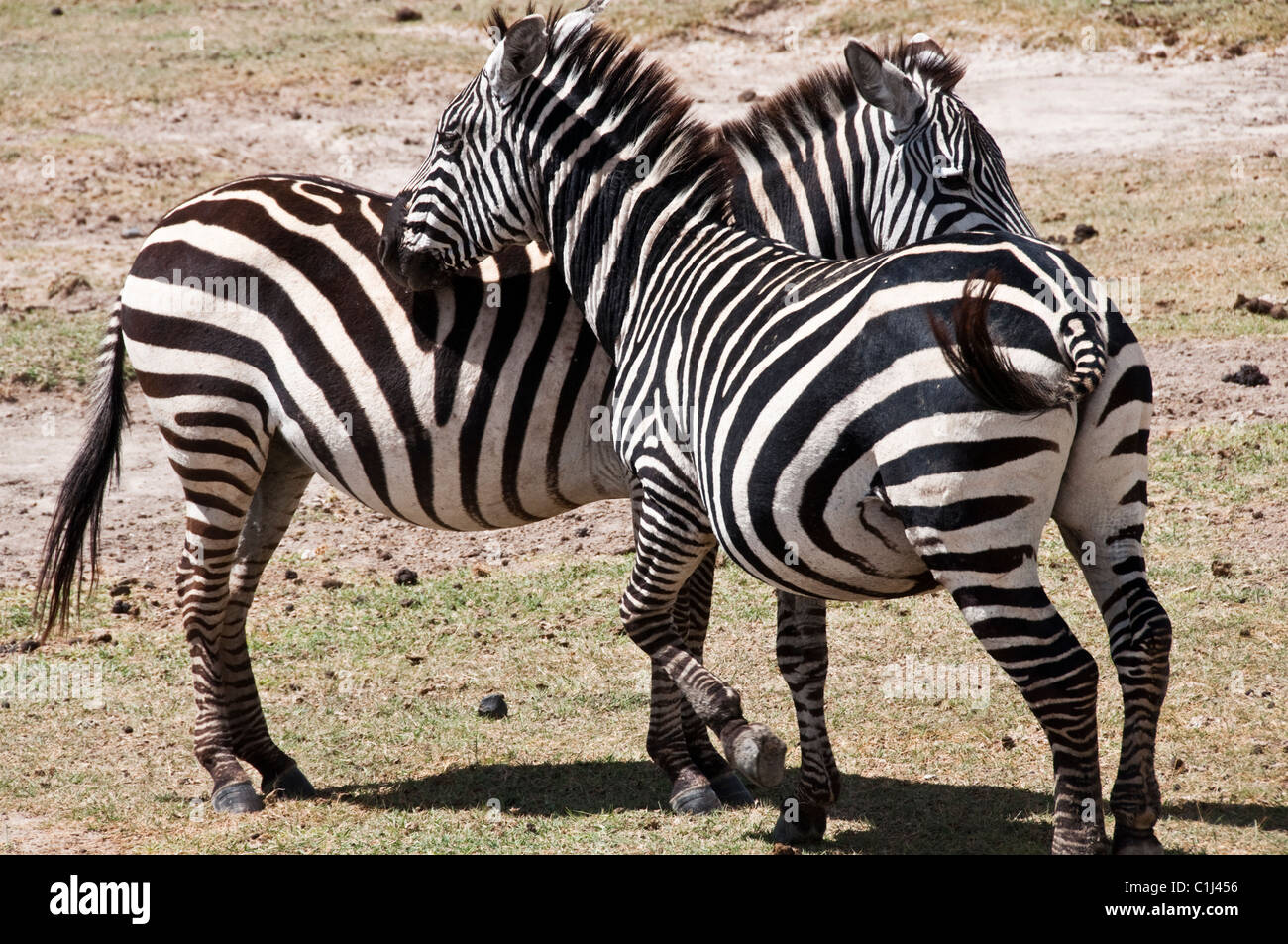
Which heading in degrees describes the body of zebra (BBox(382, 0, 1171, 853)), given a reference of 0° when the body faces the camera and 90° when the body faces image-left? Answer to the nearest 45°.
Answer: approximately 135°

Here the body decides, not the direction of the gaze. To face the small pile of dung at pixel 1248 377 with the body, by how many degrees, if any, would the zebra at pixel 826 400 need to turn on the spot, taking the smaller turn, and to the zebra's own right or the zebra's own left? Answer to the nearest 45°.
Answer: approximately 90° to the zebra's own right

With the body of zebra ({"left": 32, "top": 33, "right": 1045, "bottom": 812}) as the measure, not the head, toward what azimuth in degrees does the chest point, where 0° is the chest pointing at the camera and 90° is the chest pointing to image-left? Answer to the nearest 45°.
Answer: approximately 270°

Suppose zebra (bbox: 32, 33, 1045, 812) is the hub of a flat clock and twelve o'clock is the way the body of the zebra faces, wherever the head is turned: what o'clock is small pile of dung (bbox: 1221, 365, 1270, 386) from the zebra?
The small pile of dung is roughly at 11 o'clock from the zebra.

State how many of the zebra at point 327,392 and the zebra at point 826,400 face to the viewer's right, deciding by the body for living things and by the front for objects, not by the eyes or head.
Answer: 1

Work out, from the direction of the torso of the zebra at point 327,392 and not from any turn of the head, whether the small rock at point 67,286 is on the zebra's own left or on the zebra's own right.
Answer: on the zebra's own left

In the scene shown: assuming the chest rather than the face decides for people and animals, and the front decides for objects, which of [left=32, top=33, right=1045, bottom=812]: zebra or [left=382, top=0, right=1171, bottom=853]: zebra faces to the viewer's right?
[left=32, top=33, right=1045, bottom=812]: zebra

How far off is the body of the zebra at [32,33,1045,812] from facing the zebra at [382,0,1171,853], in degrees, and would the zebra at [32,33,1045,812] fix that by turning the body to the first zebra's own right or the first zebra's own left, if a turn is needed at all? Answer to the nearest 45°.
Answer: approximately 45° to the first zebra's own right
